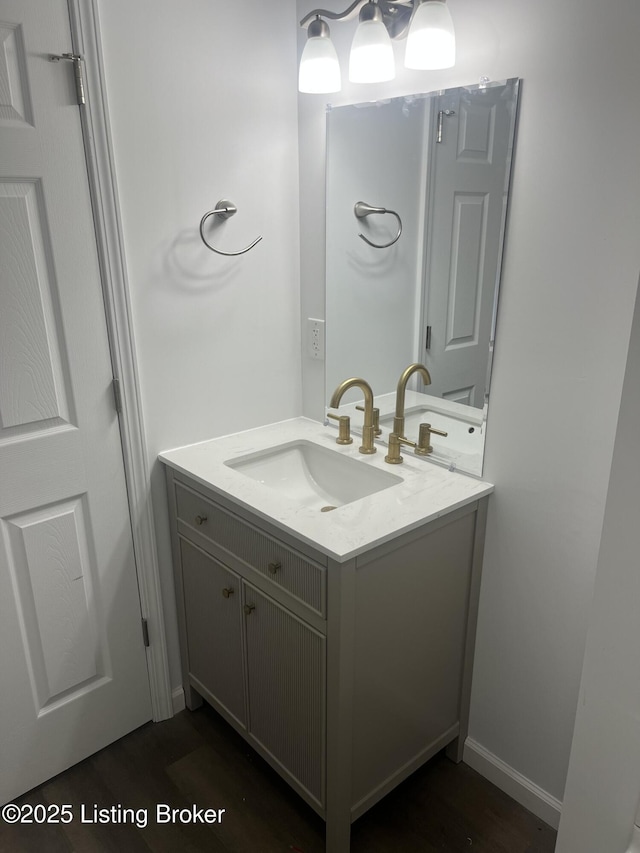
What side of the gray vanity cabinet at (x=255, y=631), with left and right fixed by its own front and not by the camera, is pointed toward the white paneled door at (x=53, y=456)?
right

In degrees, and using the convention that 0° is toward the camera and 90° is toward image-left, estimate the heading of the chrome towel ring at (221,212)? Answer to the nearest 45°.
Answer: approximately 315°

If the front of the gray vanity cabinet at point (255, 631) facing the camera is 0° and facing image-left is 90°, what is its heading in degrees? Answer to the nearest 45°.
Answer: approximately 45°

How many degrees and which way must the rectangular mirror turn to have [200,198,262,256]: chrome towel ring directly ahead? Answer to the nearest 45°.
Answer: approximately 45° to its right

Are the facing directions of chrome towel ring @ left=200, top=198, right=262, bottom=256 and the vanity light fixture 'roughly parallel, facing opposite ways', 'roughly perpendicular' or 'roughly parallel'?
roughly perpendicular

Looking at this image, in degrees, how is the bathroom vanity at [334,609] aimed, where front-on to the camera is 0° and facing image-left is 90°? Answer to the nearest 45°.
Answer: approximately 45°

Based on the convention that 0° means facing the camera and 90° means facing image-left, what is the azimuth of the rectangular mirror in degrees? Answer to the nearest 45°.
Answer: approximately 45°

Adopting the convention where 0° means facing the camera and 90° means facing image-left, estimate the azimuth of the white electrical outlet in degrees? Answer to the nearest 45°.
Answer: approximately 45°
